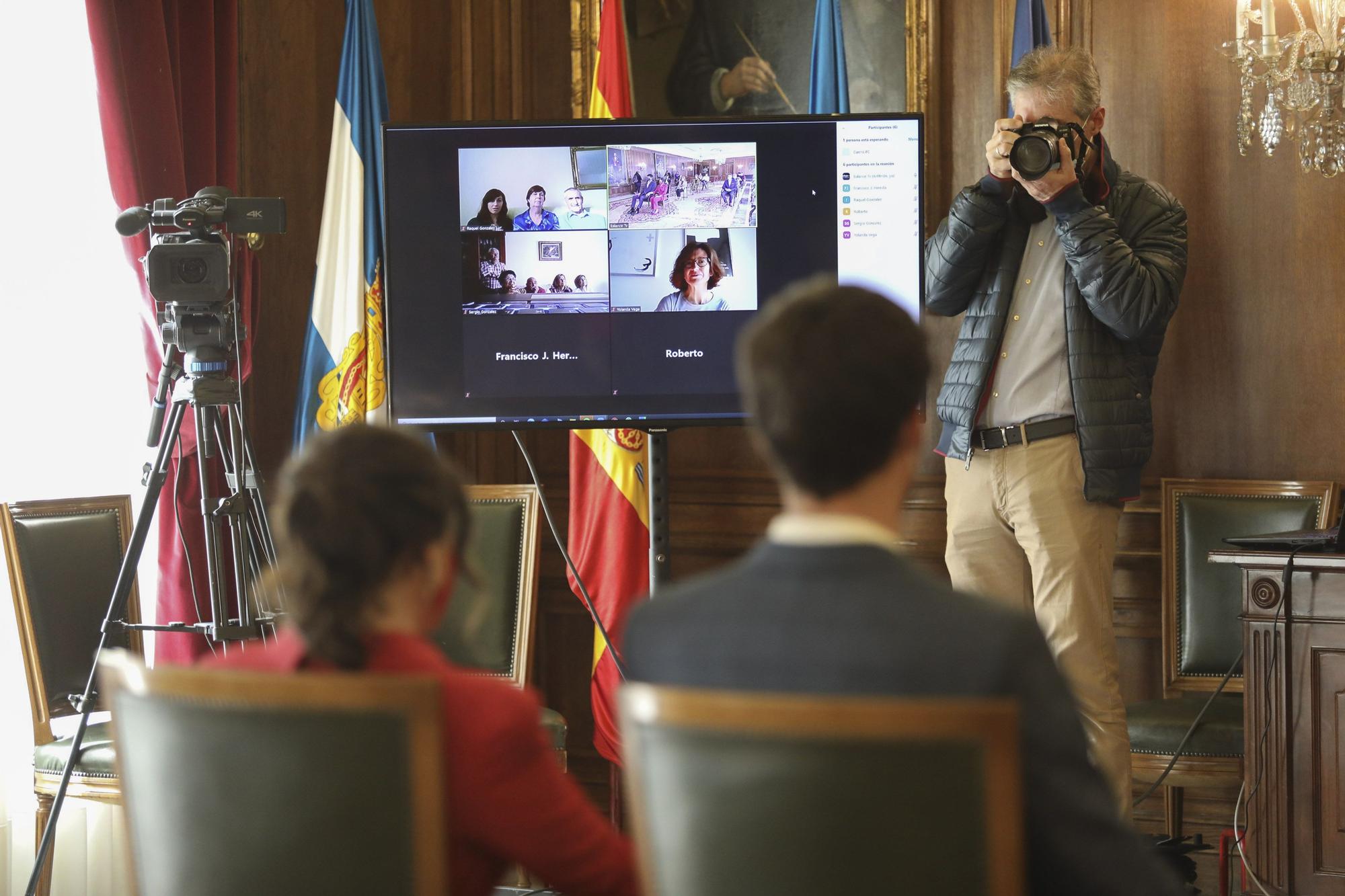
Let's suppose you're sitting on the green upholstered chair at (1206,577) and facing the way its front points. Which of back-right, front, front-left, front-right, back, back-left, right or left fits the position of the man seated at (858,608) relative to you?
front

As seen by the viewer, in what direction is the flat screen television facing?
toward the camera

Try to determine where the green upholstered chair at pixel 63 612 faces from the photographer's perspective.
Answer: facing the viewer and to the right of the viewer

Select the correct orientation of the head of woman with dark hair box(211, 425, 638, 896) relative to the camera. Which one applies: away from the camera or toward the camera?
away from the camera

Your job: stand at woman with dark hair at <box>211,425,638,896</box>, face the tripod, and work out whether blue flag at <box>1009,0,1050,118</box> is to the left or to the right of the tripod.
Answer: right

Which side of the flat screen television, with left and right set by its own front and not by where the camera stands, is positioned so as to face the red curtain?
right

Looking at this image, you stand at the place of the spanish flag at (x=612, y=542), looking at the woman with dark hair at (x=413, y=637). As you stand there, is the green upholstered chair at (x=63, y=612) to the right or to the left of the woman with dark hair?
right

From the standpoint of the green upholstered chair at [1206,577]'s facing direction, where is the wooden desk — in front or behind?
in front

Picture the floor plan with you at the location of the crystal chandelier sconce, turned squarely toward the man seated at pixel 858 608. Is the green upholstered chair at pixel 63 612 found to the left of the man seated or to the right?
right

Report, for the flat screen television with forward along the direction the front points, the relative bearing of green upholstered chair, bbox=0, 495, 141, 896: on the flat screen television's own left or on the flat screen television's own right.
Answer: on the flat screen television's own right

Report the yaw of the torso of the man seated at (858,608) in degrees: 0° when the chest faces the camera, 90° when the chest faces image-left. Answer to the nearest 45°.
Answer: approximately 180°
